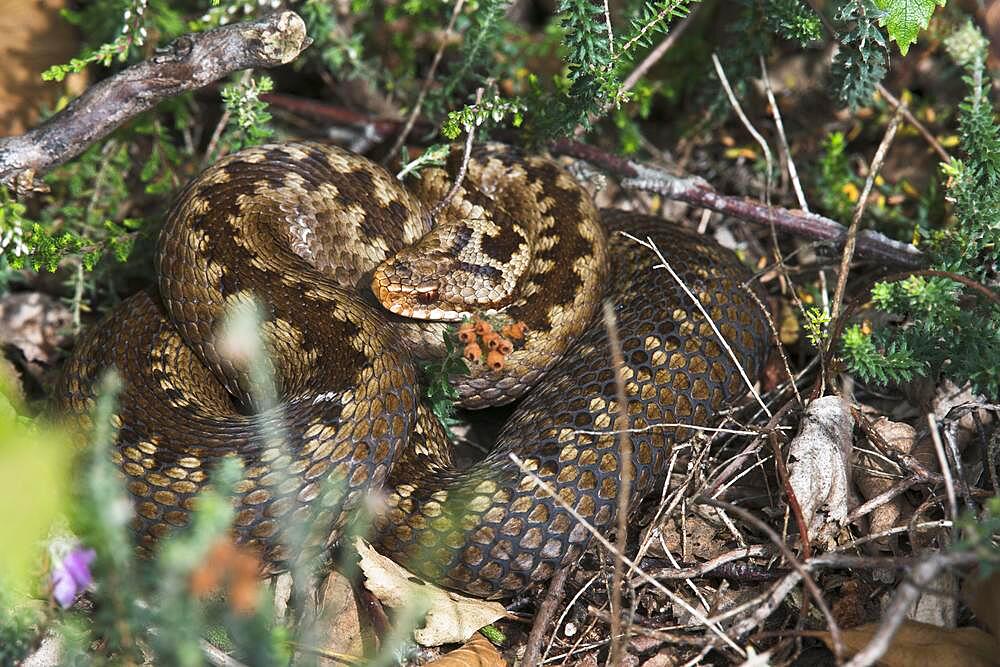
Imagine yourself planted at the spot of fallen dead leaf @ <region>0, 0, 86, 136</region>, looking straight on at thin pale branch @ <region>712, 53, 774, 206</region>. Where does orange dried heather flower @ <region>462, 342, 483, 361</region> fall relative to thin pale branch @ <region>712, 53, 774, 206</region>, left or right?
right

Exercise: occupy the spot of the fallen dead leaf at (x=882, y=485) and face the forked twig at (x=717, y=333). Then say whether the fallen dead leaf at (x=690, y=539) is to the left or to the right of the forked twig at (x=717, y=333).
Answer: left
